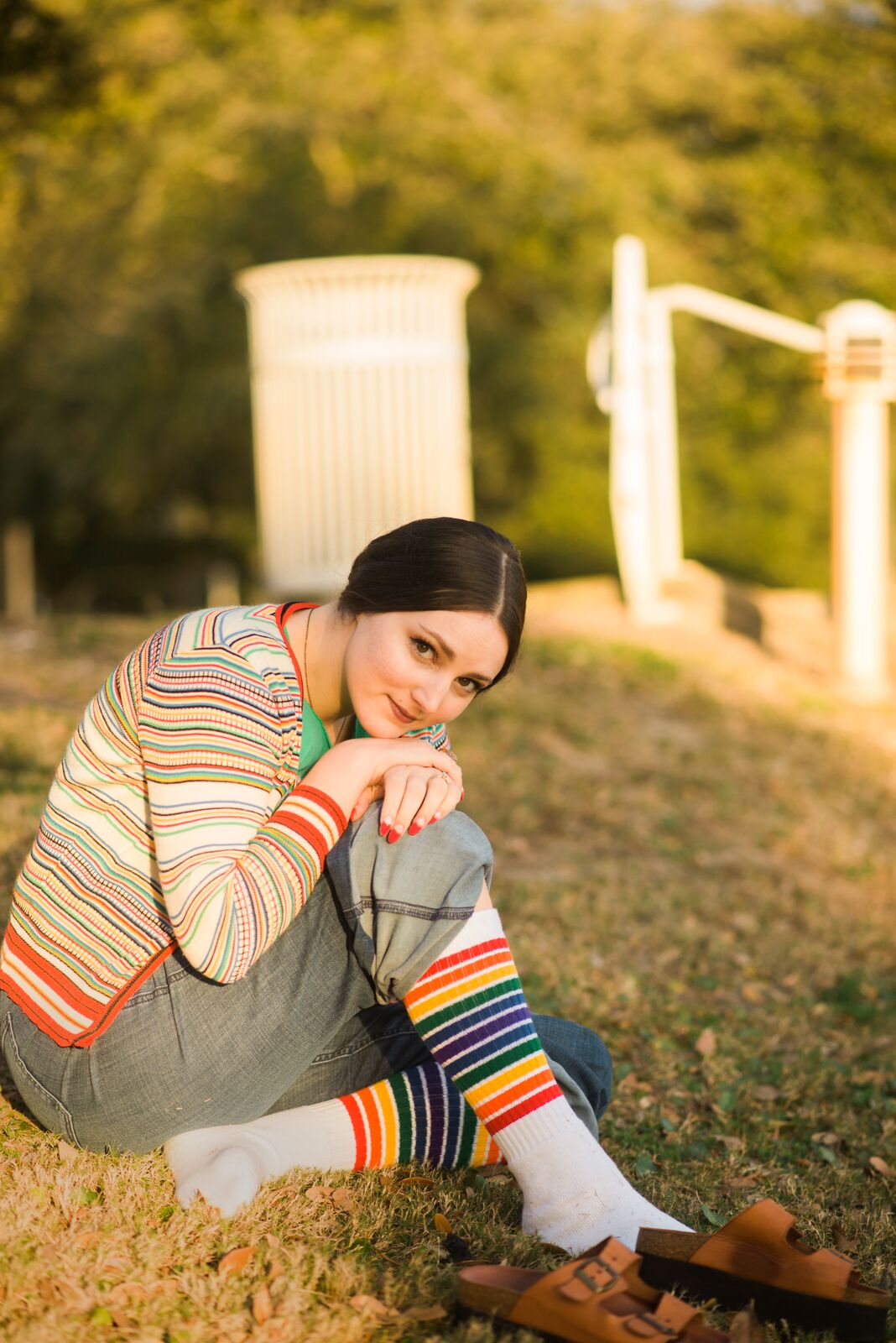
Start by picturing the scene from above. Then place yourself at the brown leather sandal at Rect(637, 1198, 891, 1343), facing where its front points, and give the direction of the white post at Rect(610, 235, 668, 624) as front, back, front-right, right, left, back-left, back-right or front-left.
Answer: left

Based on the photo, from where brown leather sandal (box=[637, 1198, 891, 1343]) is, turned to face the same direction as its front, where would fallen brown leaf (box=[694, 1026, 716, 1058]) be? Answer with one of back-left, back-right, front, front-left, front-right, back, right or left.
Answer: left

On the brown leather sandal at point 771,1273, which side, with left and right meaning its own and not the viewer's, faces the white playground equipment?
left

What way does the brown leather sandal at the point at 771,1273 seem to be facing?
to the viewer's right

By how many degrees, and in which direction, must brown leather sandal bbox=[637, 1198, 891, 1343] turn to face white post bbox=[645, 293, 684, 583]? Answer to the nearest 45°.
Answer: approximately 90° to its left

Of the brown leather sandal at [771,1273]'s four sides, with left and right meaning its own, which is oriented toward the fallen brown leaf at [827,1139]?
left
